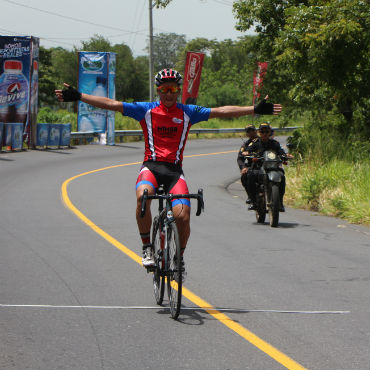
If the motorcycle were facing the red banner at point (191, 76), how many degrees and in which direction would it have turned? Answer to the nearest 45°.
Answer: approximately 180°

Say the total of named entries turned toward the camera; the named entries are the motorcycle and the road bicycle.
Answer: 2

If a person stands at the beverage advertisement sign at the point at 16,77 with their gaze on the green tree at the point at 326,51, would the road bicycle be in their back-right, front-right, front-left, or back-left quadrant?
front-right

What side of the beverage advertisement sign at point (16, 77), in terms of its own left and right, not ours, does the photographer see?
front

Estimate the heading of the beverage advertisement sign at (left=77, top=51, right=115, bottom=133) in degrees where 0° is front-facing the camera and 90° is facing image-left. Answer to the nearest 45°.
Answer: approximately 0°

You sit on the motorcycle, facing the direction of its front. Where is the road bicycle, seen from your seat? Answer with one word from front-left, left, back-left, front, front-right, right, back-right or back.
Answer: front

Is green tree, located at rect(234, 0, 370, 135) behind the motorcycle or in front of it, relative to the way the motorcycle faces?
behind

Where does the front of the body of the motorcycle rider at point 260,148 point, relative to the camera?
toward the camera

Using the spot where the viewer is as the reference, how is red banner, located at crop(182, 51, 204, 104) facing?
facing the viewer

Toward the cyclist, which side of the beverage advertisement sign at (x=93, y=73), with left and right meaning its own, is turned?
front

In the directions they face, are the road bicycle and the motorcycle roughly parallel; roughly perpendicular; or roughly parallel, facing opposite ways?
roughly parallel

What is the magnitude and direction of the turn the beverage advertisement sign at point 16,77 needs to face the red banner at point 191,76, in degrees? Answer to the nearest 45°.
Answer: approximately 135° to its left

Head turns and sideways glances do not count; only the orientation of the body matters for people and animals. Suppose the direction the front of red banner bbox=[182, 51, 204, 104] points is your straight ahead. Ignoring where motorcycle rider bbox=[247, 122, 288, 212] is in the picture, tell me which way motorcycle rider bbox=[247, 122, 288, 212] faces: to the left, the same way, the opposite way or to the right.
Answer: the same way

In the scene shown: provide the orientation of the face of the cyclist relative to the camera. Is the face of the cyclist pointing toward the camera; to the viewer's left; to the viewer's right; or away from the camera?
toward the camera
